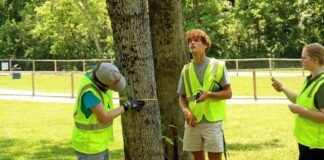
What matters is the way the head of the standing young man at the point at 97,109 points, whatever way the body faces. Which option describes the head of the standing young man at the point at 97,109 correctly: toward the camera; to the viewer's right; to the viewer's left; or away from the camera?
to the viewer's right

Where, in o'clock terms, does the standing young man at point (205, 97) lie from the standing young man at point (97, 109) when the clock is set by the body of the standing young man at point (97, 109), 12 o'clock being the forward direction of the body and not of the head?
the standing young man at point (205, 97) is roughly at 11 o'clock from the standing young man at point (97, 109).

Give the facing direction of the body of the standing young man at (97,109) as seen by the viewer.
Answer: to the viewer's right
